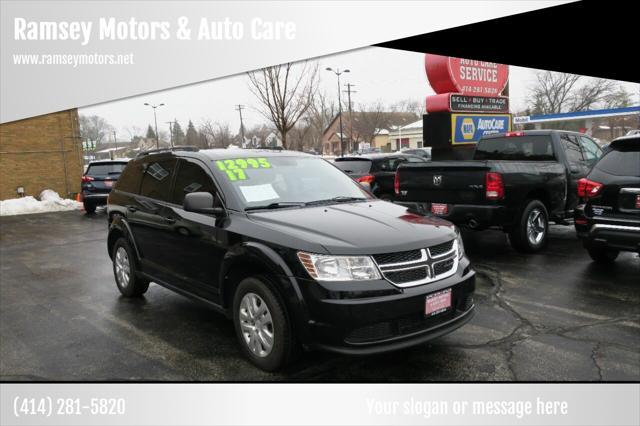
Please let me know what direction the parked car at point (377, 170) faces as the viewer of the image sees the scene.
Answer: facing away from the viewer and to the right of the viewer

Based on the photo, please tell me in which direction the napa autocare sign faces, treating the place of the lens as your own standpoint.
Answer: facing the viewer and to the right of the viewer

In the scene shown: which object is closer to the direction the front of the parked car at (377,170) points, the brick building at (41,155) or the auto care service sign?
the auto care service sign

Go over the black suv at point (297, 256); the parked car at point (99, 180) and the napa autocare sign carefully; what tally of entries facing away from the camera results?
1

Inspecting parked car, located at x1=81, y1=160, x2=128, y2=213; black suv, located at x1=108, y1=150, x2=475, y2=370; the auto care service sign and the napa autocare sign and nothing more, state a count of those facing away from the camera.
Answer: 1

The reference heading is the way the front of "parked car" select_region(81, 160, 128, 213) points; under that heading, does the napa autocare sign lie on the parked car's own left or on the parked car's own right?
on the parked car's own right

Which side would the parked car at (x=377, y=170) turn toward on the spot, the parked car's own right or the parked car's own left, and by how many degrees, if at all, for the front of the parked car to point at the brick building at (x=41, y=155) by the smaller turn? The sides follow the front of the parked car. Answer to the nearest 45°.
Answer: approximately 90° to the parked car's own left

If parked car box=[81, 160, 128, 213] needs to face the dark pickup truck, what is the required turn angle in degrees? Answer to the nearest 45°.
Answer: approximately 135° to its right

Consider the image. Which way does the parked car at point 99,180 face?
away from the camera

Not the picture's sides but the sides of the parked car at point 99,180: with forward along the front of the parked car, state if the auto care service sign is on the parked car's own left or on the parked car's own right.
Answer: on the parked car's own right

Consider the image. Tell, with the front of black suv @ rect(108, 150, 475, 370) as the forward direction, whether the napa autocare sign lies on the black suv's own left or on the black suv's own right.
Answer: on the black suv's own left

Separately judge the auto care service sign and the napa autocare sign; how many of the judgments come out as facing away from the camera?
0
